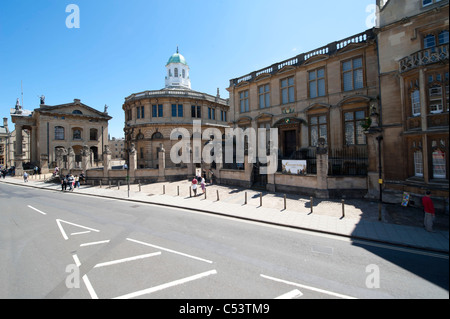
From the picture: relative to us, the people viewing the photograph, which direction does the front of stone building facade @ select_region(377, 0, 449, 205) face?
facing the viewer and to the left of the viewer

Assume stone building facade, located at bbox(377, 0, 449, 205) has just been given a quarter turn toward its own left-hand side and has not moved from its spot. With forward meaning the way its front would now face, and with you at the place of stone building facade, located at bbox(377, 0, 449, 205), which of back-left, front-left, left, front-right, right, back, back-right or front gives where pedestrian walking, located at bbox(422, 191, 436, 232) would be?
front-right
